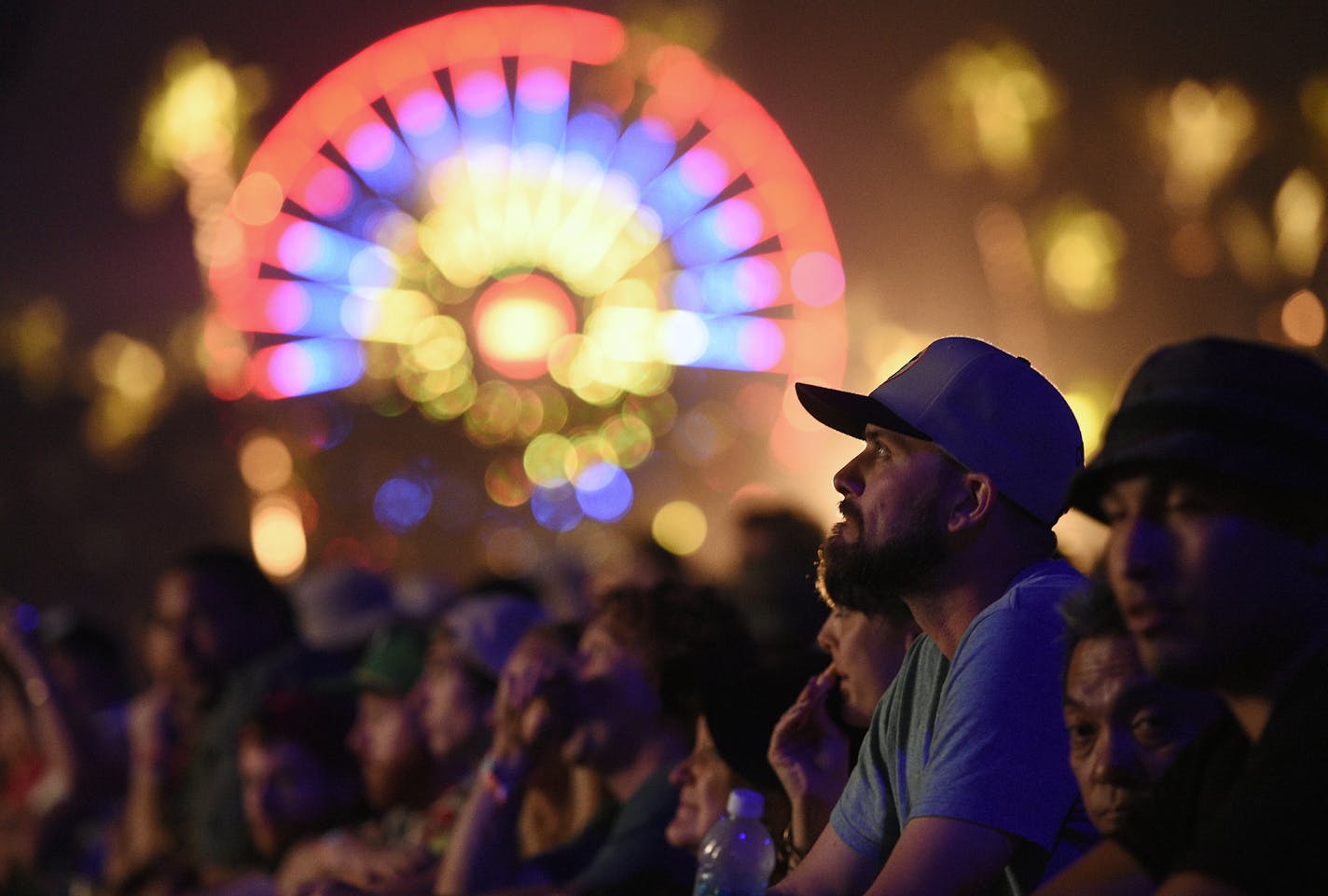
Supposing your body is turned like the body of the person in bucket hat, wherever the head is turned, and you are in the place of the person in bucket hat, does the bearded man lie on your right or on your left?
on your right

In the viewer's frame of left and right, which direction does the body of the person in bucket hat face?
facing the viewer and to the left of the viewer

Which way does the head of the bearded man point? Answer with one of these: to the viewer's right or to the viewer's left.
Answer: to the viewer's left

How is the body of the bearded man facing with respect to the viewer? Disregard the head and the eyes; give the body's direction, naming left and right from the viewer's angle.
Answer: facing to the left of the viewer

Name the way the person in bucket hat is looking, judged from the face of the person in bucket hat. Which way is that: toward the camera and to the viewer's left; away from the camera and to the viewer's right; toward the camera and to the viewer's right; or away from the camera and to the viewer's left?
toward the camera and to the viewer's left

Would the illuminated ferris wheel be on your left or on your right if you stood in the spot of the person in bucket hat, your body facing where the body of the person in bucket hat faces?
on your right

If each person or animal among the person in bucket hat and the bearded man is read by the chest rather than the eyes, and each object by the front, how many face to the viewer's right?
0

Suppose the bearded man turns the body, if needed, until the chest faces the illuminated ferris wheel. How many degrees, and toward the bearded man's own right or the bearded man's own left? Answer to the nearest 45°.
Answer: approximately 90° to the bearded man's own right

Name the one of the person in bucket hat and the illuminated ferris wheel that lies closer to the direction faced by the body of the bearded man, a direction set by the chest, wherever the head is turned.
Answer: the illuminated ferris wheel
